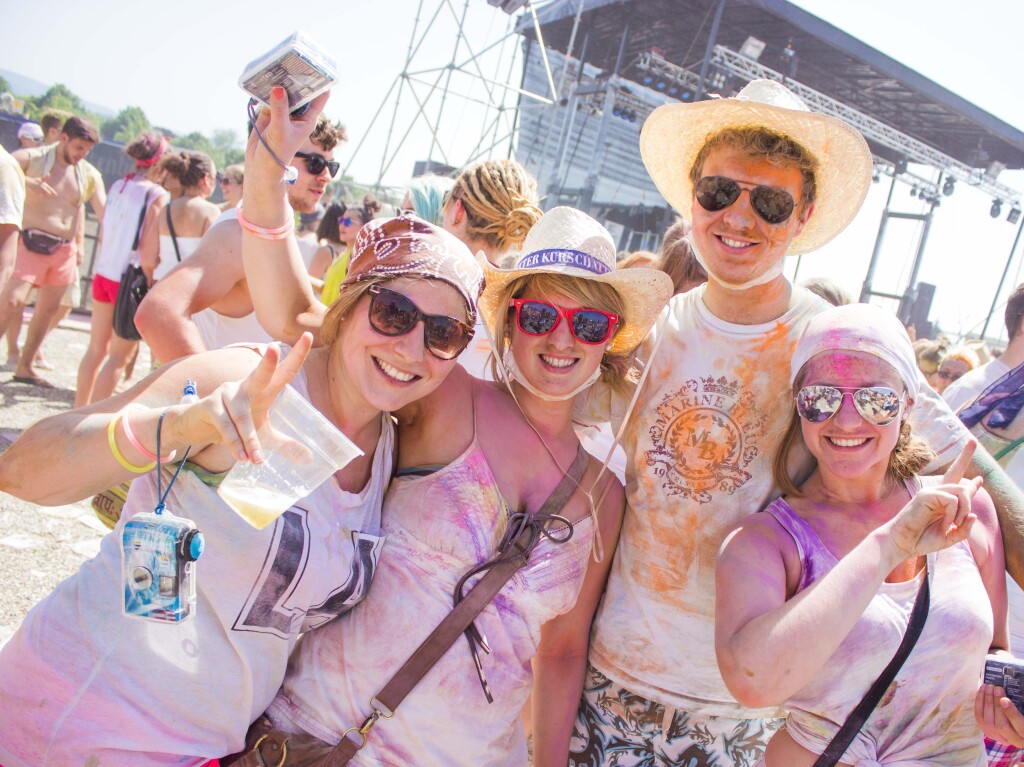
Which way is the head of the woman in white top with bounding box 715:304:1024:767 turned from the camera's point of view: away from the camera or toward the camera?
toward the camera

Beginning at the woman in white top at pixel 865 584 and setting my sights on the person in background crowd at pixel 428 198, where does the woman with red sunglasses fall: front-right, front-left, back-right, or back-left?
front-left

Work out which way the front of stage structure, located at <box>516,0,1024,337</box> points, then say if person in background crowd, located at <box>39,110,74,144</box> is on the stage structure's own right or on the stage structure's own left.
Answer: on the stage structure's own right

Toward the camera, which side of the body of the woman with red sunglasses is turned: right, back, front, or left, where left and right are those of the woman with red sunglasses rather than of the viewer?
front

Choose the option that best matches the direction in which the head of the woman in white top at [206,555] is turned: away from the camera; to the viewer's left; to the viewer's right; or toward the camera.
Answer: toward the camera

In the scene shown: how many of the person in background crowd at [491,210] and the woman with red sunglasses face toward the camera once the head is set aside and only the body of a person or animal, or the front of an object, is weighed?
1

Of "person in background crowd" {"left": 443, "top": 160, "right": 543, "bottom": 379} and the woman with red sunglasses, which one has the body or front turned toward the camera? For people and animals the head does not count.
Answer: the woman with red sunglasses

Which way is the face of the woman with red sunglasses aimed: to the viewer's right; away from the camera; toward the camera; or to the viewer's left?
toward the camera
